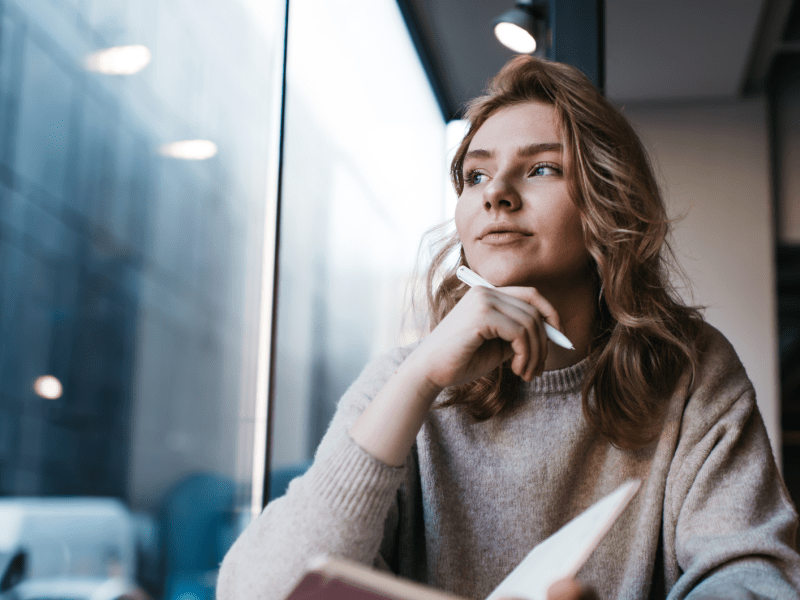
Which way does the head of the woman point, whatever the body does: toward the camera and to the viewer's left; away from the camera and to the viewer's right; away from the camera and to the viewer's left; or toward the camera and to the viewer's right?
toward the camera and to the viewer's left

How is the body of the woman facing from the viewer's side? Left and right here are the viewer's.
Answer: facing the viewer

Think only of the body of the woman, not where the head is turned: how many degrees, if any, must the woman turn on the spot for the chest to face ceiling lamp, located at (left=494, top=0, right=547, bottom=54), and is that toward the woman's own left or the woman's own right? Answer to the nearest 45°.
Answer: approximately 180°

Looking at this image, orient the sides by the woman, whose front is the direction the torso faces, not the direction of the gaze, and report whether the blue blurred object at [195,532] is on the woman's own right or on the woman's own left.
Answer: on the woman's own right
